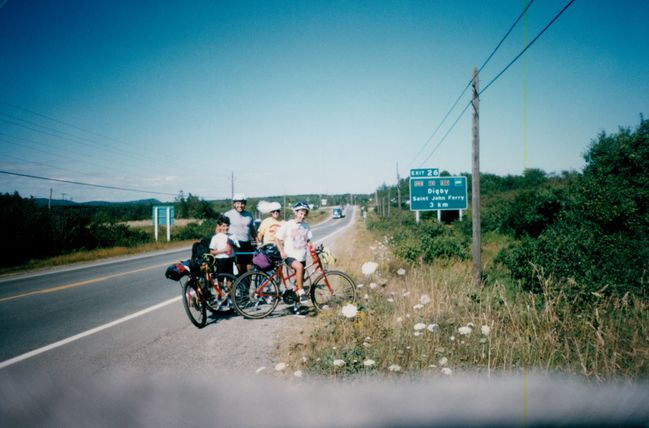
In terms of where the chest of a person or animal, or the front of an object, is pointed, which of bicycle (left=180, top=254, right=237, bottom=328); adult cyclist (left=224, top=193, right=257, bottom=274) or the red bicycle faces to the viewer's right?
the red bicycle

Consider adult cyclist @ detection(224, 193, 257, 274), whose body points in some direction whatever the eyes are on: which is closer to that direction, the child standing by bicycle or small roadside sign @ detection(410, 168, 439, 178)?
the child standing by bicycle

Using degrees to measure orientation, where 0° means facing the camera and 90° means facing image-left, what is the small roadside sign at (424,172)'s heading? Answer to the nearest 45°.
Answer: approximately 0°

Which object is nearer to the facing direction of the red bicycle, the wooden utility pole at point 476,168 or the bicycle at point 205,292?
the wooden utility pole

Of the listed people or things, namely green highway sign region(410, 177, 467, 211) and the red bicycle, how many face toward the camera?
1

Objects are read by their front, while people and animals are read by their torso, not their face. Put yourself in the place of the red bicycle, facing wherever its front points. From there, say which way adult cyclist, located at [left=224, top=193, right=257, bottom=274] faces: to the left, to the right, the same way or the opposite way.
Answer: to the right

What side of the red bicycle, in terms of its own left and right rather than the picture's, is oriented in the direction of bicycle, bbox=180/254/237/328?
back

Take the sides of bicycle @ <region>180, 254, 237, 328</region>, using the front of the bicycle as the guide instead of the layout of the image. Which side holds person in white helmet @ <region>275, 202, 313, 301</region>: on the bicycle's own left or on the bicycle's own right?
on the bicycle's own left

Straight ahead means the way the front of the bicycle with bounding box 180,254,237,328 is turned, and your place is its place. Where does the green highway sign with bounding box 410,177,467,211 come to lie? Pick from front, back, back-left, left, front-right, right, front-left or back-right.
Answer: back

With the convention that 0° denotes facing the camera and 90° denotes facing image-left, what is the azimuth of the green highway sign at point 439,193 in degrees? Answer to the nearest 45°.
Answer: approximately 0°

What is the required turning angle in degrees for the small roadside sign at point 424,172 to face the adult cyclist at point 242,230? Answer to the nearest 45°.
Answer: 0° — it already faces them

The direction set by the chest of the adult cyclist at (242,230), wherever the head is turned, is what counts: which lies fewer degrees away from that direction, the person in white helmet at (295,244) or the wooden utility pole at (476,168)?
the person in white helmet

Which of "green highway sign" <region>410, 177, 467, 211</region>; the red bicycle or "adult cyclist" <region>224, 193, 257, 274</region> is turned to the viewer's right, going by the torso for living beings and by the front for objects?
the red bicycle
